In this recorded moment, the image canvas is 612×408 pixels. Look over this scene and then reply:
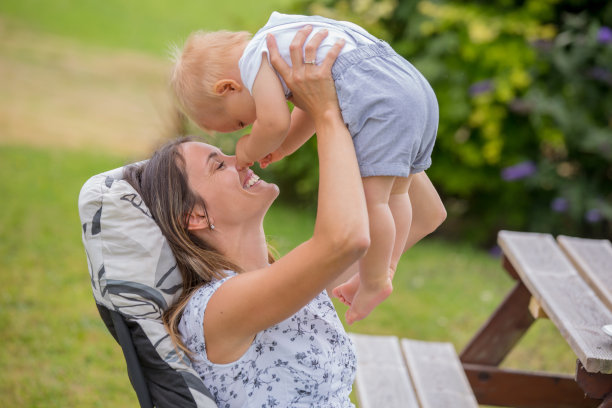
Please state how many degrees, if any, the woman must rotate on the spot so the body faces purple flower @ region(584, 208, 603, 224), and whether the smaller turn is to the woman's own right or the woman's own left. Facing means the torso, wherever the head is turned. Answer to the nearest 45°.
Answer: approximately 45° to the woman's own left

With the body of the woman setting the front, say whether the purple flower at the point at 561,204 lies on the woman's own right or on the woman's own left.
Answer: on the woman's own left

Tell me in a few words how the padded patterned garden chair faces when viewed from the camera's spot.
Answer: facing to the right of the viewer

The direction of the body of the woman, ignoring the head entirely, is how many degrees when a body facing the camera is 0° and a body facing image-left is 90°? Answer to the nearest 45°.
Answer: approximately 270°

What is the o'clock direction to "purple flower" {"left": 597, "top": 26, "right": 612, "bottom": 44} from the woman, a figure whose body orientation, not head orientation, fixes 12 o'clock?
The purple flower is roughly at 10 o'clock from the woman.

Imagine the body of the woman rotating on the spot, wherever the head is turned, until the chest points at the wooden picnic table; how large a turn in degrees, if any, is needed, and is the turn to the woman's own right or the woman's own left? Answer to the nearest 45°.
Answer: approximately 45° to the woman's own left
